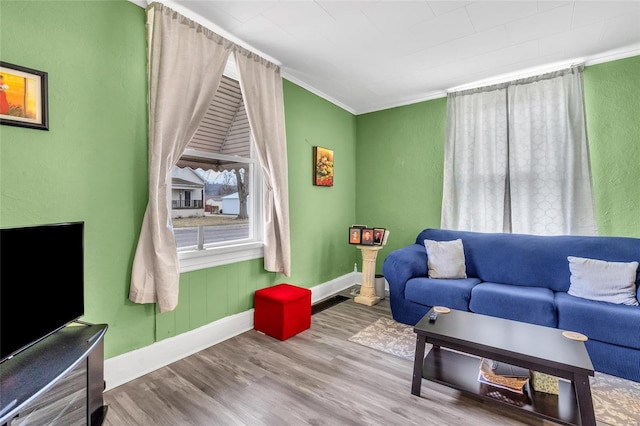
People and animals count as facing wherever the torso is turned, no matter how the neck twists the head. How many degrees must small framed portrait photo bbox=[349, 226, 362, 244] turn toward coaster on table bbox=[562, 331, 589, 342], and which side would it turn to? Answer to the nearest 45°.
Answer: approximately 45° to its left

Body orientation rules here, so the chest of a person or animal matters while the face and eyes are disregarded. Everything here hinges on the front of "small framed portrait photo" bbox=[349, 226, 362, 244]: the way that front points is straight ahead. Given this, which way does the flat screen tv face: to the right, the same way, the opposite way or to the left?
to the left

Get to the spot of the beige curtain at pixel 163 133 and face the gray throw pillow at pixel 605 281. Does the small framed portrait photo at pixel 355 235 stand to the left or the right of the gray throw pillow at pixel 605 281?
left

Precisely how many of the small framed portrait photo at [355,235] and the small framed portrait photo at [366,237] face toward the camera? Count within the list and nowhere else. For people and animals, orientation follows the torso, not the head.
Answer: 2

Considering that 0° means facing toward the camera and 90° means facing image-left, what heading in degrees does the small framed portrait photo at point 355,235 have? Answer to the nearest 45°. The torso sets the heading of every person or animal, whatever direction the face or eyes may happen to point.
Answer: approximately 0°

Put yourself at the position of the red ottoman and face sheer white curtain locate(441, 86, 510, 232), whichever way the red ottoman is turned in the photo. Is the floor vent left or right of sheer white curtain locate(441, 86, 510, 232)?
left

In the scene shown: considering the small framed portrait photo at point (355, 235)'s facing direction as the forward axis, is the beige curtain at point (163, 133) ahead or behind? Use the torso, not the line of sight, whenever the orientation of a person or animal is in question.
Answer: ahead

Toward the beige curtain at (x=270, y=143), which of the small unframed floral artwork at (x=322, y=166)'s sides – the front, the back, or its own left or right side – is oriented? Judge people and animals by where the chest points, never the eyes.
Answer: right

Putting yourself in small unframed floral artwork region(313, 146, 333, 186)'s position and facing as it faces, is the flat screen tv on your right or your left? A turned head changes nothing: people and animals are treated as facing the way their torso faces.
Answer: on your right

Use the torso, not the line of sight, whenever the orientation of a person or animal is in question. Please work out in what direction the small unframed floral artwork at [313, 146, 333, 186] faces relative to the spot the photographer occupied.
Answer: facing the viewer and to the right of the viewer

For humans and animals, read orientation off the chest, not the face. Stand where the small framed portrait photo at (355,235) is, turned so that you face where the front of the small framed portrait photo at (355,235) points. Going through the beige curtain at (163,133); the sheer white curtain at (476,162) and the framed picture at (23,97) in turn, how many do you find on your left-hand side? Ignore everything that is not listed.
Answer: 1

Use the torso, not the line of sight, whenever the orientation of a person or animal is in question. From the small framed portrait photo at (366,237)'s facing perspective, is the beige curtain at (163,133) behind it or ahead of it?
ahead

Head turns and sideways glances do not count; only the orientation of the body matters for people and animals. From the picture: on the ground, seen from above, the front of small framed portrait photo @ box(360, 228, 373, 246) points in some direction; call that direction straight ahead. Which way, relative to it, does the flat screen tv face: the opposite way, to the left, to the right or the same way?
to the left
